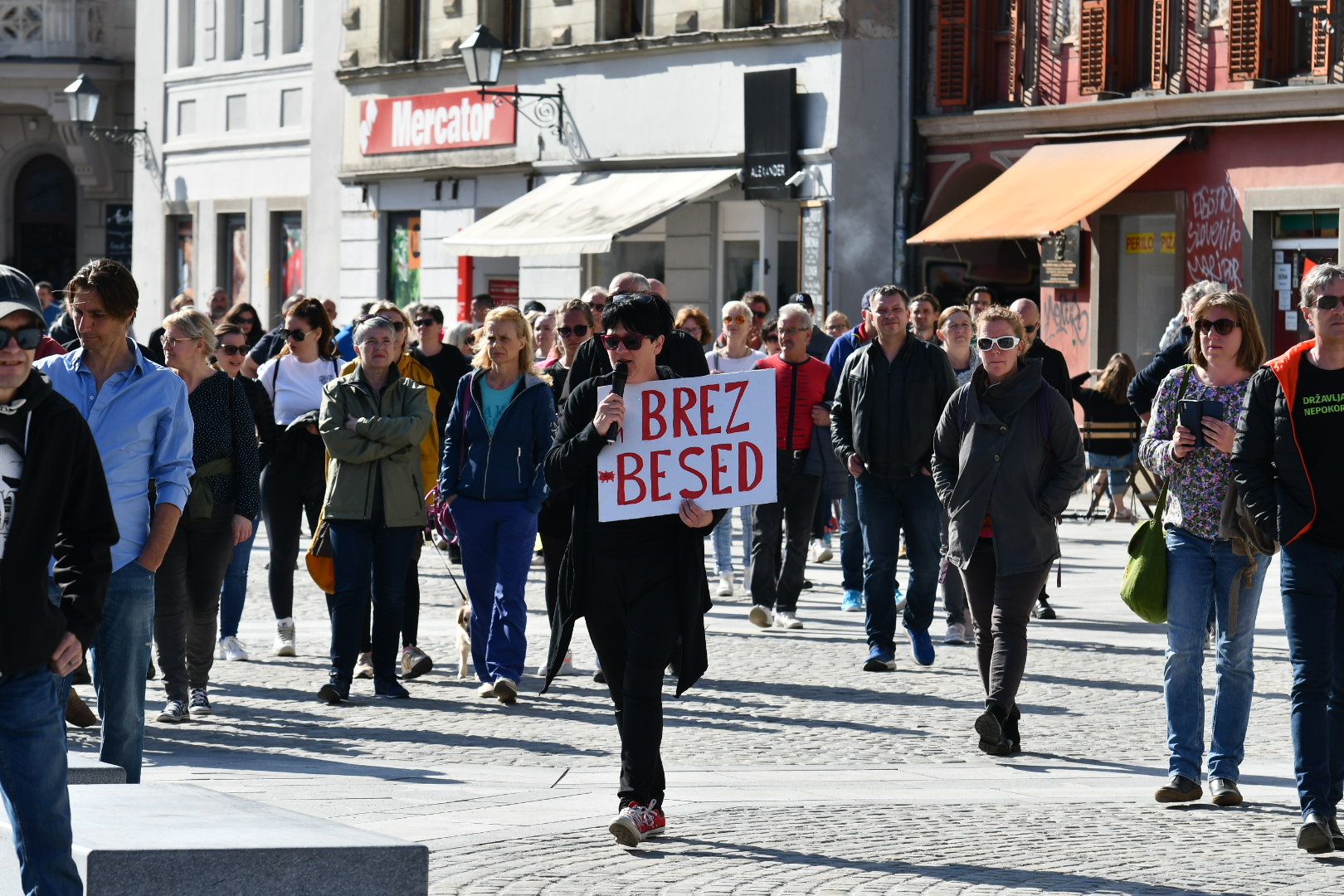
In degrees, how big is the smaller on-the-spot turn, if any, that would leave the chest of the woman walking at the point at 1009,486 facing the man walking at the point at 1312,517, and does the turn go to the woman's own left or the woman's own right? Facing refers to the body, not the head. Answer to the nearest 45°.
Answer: approximately 45° to the woman's own left

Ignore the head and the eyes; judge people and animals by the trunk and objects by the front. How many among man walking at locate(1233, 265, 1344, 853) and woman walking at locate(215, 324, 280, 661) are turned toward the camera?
2

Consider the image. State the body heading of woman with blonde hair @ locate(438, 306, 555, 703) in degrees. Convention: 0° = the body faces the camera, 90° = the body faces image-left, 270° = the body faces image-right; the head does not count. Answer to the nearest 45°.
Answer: approximately 0°

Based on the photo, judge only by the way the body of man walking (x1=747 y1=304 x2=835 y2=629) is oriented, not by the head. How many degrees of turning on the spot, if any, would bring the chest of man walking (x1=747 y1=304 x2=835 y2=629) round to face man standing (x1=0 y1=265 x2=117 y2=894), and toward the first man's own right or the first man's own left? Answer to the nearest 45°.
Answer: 0° — they already face them

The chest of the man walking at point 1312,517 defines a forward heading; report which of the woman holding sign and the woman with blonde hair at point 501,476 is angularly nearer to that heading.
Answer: the woman holding sign

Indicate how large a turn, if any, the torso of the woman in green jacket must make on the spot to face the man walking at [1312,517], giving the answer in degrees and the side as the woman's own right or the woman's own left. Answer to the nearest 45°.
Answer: approximately 45° to the woman's own left

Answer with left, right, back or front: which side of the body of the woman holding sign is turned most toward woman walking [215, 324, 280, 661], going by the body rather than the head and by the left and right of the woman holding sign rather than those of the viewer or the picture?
back
